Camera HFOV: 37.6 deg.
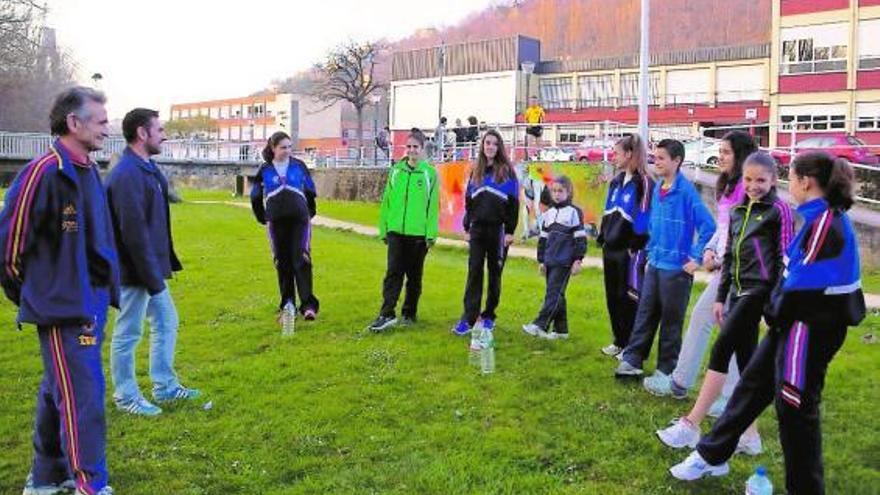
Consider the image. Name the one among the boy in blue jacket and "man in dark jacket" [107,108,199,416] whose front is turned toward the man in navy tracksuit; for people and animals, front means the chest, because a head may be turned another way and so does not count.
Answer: the boy in blue jacket

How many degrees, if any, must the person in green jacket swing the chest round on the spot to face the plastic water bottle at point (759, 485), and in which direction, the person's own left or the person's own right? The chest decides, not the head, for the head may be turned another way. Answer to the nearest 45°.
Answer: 0° — they already face it

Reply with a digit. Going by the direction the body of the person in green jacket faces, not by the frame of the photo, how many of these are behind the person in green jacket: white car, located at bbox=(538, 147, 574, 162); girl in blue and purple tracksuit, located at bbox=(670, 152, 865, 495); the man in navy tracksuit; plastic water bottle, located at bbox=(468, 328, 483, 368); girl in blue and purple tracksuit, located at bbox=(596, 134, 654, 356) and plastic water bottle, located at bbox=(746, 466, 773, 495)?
1

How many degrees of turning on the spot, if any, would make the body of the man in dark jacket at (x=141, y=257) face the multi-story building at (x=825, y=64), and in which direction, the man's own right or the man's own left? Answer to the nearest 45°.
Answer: approximately 45° to the man's own left

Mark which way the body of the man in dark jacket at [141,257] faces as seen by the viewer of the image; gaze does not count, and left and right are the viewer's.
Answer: facing to the right of the viewer

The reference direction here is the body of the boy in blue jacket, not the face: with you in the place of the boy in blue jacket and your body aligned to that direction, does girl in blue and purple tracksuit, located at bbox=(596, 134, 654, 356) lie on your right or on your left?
on your right

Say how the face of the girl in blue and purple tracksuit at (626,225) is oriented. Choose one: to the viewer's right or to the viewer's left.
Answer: to the viewer's left

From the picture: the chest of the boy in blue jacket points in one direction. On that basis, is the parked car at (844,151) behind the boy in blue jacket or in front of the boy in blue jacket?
behind

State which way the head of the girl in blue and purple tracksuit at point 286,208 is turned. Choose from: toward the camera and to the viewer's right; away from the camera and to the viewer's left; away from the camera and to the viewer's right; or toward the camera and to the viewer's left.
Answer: toward the camera and to the viewer's right

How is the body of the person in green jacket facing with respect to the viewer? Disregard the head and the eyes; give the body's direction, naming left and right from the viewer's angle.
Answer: facing the viewer

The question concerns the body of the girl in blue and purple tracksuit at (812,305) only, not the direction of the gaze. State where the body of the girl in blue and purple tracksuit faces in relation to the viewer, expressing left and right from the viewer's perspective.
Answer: facing to the left of the viewer

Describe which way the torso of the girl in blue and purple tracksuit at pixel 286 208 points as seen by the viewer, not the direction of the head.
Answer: toward the camera

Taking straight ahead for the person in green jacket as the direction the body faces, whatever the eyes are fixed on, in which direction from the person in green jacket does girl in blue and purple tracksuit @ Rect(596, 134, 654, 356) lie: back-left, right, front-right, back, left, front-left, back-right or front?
front-left

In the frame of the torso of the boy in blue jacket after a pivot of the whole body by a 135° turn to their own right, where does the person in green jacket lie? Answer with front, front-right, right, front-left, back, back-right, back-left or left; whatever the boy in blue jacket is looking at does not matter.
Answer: front-left
